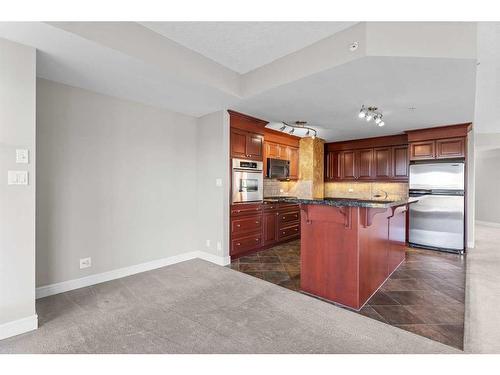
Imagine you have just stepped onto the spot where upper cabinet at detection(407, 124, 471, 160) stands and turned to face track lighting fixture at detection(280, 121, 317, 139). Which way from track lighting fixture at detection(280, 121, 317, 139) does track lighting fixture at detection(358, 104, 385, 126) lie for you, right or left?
left

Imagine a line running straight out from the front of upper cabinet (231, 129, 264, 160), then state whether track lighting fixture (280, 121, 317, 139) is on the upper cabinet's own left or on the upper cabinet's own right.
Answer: on the upper cabinet's own left

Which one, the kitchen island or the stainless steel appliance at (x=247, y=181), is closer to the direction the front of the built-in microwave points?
the kitchen island

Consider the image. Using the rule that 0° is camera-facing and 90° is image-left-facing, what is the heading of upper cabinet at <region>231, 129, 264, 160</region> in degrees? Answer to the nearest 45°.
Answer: approximately 315°

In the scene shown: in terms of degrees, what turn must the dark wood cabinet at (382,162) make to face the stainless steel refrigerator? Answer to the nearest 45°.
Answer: approximately 45° to its left

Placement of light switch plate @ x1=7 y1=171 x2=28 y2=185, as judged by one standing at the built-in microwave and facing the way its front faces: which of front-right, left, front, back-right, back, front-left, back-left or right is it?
right

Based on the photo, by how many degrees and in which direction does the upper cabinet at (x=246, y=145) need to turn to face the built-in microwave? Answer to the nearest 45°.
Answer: approximately 90° to its left

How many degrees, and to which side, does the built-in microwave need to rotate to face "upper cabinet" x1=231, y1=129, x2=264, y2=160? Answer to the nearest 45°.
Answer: approximately 90° to its right

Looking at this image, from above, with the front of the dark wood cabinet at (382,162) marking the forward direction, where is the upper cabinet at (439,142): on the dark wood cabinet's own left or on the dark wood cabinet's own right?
on the dark wood cabinet's own left

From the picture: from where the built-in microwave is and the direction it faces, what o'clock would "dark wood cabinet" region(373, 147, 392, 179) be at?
The dark wood cabinet is roughly at 10 o'clock from the built-in microwave.
